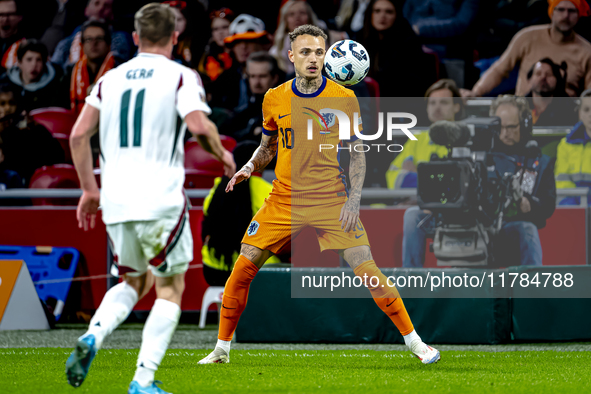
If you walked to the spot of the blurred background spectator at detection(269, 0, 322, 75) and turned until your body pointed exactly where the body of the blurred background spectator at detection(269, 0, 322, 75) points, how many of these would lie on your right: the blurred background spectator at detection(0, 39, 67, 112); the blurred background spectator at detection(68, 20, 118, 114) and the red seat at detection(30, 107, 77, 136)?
3

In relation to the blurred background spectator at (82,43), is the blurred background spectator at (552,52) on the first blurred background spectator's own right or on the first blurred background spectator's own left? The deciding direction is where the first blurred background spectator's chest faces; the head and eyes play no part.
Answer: on the first blurred background spectator's own left

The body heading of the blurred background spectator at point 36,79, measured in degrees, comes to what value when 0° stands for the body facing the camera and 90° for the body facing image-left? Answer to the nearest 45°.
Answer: approximately 0°

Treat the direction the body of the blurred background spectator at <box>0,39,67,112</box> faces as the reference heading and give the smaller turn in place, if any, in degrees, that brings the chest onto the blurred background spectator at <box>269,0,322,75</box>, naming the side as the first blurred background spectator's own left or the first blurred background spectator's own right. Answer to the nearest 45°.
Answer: approximately 45° to the first blurred background spectator's own left

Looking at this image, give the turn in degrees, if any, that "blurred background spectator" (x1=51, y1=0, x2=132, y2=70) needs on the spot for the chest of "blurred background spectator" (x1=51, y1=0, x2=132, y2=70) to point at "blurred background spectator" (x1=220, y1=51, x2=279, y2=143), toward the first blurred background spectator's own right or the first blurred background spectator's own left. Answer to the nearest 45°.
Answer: approximately 45° to the first blurred background spectator's own left

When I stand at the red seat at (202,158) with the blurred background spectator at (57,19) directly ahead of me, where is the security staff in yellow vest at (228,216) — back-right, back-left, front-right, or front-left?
back-left

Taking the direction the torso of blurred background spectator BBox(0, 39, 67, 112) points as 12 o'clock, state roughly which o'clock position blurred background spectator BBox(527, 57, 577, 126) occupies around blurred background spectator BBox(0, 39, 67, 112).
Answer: blurred background spectator BBox(527, 57, 577, 126) is roughly at 10 o'clock from blurred background spectator BBox(0, 39, 67, 112).

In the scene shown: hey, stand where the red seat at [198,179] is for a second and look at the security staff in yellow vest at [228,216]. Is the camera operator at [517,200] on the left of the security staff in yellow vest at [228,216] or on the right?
left

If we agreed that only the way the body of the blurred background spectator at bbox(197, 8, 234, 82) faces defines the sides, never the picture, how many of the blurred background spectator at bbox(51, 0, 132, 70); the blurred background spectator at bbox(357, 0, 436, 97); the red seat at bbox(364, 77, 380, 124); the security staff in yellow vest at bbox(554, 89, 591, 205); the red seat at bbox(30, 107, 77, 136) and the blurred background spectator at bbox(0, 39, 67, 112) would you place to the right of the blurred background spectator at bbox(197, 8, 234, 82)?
3

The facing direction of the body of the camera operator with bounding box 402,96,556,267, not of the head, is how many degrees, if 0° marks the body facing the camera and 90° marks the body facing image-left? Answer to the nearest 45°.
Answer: approximately 45°

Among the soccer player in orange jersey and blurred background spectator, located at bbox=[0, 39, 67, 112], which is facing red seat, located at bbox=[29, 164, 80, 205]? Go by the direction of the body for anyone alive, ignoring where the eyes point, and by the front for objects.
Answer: the blurred background spectator
